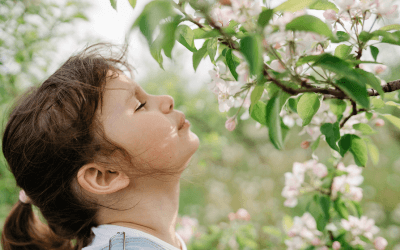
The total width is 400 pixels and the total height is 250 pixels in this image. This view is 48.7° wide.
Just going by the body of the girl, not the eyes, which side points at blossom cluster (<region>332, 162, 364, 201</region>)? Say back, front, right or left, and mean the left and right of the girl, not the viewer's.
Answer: front

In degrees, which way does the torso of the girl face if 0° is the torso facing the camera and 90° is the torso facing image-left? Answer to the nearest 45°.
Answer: approximately 270°

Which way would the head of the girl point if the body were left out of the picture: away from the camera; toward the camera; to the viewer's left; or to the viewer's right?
to the viewer's right
